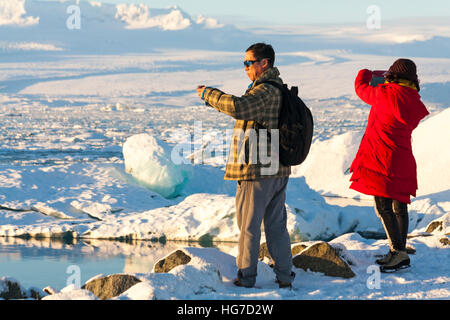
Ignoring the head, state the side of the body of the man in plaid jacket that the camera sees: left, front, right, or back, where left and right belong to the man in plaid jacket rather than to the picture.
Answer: left

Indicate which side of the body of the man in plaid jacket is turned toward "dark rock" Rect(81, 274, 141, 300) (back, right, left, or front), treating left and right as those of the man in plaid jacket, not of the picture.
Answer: front

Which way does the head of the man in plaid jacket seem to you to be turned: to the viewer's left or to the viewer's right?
to the viewer's left

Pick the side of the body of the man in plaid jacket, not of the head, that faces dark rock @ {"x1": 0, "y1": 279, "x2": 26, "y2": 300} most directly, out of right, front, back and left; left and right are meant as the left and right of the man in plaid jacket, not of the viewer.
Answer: front

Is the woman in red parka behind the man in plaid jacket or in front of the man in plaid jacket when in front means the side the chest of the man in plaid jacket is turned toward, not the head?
behind

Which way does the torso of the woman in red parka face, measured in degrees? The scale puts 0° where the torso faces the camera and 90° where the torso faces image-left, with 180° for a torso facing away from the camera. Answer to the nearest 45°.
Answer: approximately 135°

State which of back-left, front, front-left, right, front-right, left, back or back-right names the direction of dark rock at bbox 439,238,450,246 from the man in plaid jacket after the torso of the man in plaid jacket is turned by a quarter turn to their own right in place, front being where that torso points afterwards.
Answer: front-right

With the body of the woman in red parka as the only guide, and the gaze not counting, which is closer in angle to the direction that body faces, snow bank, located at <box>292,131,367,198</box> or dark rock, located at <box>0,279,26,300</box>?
the snow bank

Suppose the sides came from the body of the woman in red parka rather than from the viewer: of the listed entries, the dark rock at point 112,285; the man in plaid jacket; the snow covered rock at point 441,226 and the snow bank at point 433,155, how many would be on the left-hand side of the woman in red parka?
2

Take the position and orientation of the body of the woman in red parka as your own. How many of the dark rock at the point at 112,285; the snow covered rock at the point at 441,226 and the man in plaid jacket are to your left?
2

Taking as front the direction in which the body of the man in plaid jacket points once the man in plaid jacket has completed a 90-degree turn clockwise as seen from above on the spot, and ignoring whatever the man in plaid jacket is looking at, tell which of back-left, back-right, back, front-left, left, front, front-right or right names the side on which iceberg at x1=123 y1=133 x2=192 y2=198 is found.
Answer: front

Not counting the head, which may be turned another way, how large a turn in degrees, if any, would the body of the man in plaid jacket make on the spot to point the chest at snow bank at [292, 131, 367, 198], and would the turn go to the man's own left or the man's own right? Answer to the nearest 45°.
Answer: approximately 90° to the man's own right

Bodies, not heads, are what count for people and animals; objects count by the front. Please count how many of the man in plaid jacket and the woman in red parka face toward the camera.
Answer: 0

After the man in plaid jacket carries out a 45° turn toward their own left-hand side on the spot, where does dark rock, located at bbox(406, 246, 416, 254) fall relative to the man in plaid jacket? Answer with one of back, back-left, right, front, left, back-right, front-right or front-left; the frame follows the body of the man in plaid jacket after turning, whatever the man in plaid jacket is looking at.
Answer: back

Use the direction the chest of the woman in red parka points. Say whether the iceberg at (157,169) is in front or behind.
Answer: in front
